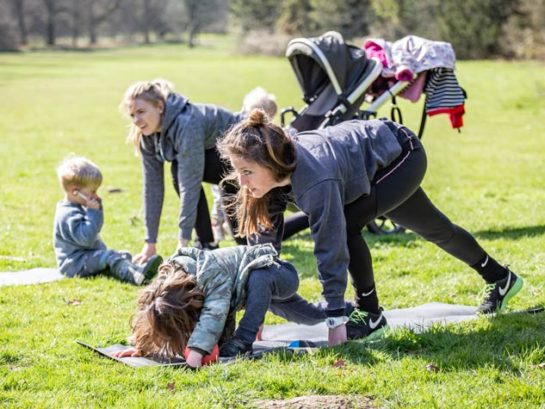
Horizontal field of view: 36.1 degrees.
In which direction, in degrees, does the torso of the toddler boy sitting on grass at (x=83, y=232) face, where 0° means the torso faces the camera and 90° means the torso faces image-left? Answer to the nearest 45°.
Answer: approximately 270°

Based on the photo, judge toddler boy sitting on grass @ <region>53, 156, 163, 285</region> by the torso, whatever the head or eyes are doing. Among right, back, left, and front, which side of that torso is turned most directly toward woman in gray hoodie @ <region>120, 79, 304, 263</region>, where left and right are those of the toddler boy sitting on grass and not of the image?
front

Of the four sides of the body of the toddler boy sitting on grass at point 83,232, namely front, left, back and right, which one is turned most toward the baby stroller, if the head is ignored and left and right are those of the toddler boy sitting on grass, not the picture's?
front

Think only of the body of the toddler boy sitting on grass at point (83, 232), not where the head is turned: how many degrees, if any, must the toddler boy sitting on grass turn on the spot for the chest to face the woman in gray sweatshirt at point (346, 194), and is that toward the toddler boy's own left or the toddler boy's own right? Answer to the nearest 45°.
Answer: approximately 45° to the toddler boy's own right

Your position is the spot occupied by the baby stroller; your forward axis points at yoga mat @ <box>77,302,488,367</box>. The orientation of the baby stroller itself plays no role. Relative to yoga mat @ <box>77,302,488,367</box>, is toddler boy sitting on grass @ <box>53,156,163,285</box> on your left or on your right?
right
